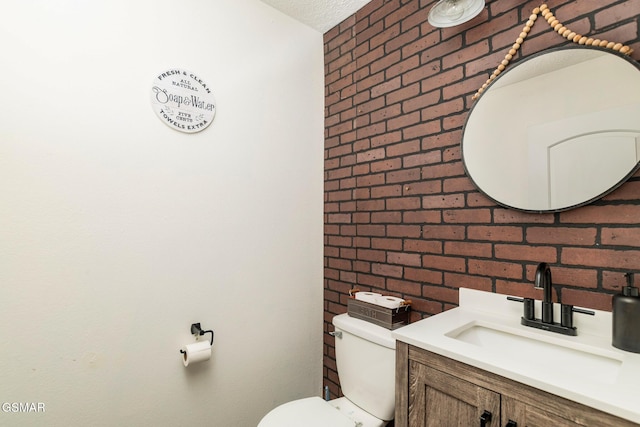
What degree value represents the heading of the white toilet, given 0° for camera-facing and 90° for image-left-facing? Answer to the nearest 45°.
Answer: approximately 45°

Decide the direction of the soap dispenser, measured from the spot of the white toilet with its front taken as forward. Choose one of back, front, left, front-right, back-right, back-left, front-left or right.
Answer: left

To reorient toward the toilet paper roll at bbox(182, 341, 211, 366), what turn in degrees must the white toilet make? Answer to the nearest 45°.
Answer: approximately 45° to its right

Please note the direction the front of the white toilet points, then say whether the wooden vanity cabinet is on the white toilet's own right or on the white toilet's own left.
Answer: on the white toilet's own left

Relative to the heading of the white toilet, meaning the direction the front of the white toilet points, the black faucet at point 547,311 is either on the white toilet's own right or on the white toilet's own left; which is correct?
on the white toilet's own left

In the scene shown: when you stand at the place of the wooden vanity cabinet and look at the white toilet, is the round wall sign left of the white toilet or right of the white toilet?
left
